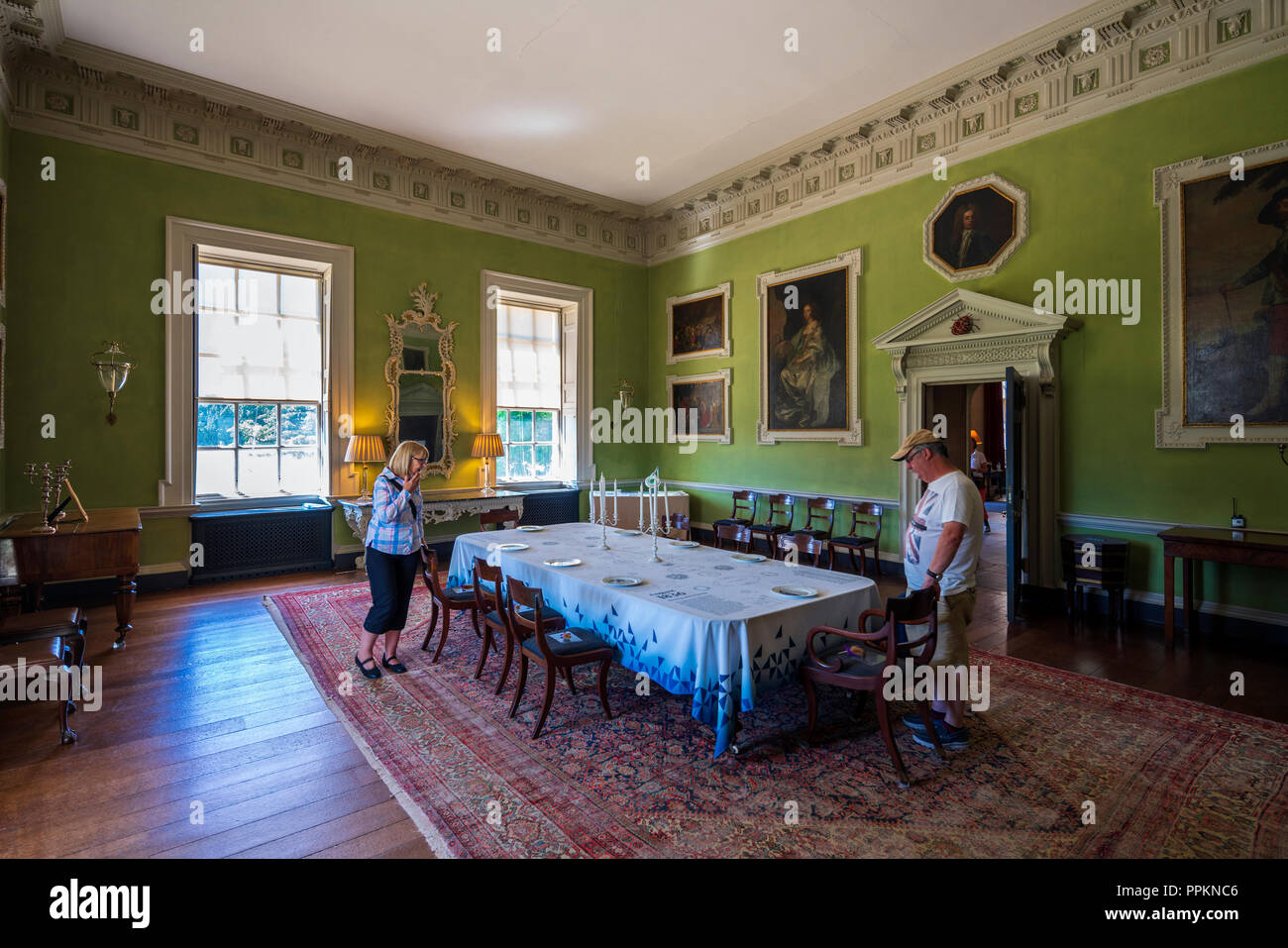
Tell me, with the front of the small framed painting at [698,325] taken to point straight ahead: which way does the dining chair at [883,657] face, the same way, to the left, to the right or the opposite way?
to the right

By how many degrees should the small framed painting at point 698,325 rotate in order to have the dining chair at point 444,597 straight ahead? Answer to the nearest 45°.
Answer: approximately 45° to its left

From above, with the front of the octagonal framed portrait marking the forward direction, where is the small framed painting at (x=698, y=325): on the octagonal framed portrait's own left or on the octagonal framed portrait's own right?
on the octagonal framed portrait's own right

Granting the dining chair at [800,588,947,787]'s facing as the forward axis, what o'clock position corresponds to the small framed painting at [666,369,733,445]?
The small framed painting is roughly at 1 o'clock from the dining chair.

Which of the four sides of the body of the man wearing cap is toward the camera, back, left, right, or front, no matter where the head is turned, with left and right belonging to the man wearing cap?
left

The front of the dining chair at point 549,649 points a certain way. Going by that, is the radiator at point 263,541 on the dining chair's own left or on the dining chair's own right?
on the dining chair's own left

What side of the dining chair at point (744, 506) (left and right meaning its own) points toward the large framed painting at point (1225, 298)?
left

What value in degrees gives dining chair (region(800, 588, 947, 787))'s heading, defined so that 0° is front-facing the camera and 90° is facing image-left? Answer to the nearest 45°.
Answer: approximately 135°

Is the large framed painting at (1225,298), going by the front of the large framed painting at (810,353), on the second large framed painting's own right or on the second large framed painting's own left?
on the second large framed painting's own left

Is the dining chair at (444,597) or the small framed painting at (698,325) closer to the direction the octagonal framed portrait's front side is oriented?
the dining chair

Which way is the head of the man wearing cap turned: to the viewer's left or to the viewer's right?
to the viewer's left

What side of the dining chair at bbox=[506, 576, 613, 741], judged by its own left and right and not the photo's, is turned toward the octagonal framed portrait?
front

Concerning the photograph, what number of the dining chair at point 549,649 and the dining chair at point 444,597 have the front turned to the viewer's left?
0

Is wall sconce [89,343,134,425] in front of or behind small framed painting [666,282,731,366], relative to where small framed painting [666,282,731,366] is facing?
in front
